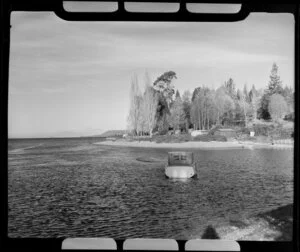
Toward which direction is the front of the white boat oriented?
away from the camera

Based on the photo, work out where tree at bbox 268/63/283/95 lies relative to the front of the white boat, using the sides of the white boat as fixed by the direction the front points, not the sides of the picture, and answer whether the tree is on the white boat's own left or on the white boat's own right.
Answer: on the white boat's own right
